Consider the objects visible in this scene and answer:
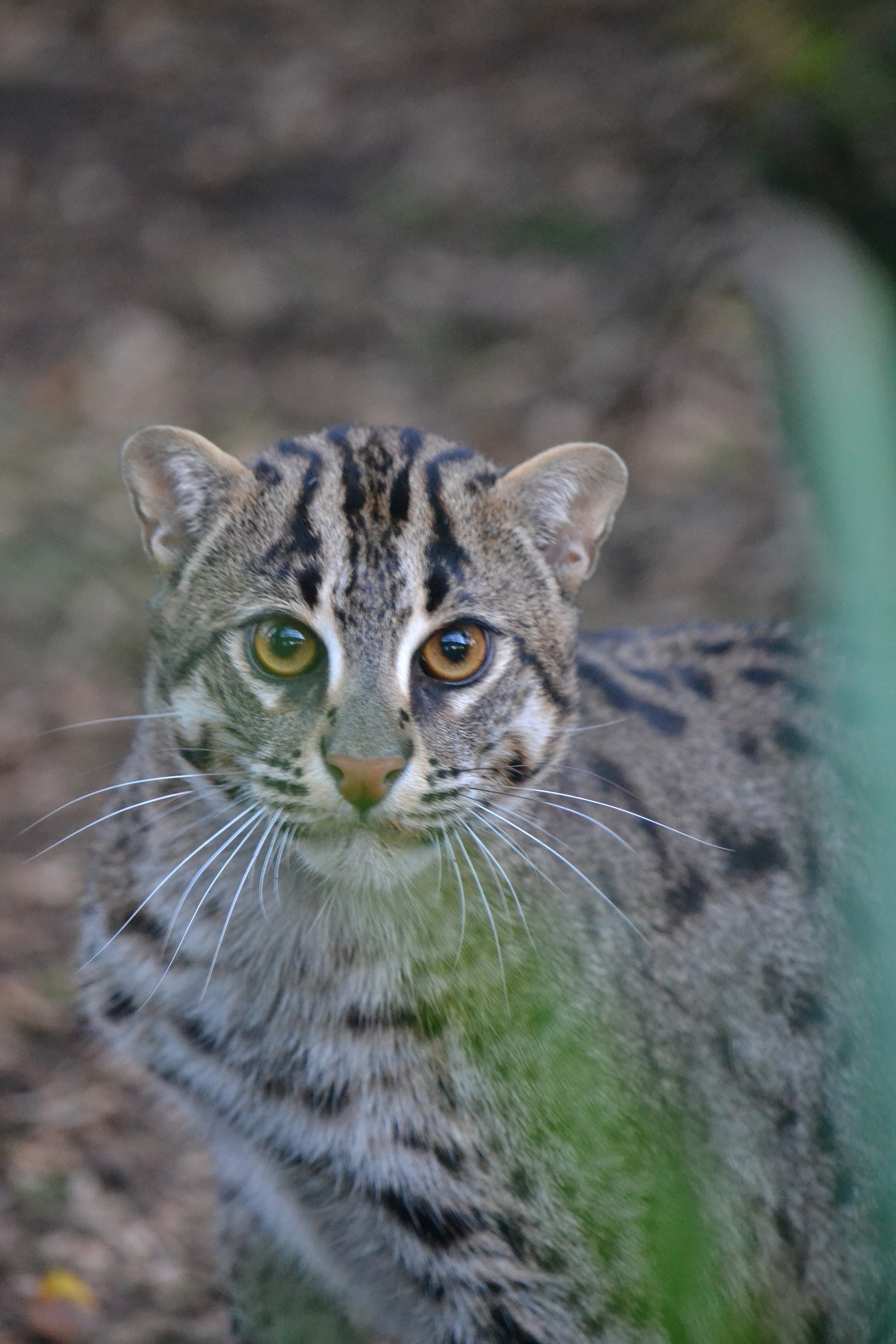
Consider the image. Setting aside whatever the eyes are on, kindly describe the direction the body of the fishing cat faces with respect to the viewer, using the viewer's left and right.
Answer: facing the viewer and to the left of the viewer
